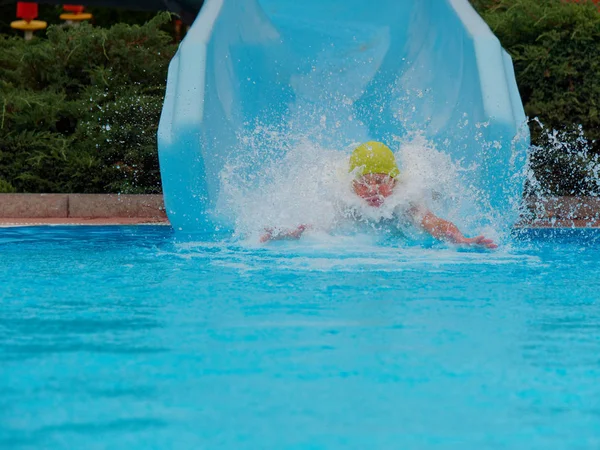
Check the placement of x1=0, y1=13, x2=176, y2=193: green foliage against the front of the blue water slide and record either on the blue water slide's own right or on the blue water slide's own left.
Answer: on the blue water slide's own right

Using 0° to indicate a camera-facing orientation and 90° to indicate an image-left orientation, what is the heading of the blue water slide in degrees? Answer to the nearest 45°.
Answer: approximately 0°

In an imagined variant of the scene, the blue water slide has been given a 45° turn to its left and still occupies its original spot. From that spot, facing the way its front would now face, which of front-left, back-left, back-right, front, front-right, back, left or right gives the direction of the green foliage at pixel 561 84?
left

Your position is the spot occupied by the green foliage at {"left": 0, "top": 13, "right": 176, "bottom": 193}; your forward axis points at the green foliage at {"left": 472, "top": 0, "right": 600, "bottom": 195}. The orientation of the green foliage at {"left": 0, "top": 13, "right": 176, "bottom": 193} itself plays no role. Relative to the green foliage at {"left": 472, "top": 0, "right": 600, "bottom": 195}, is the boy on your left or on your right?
right
